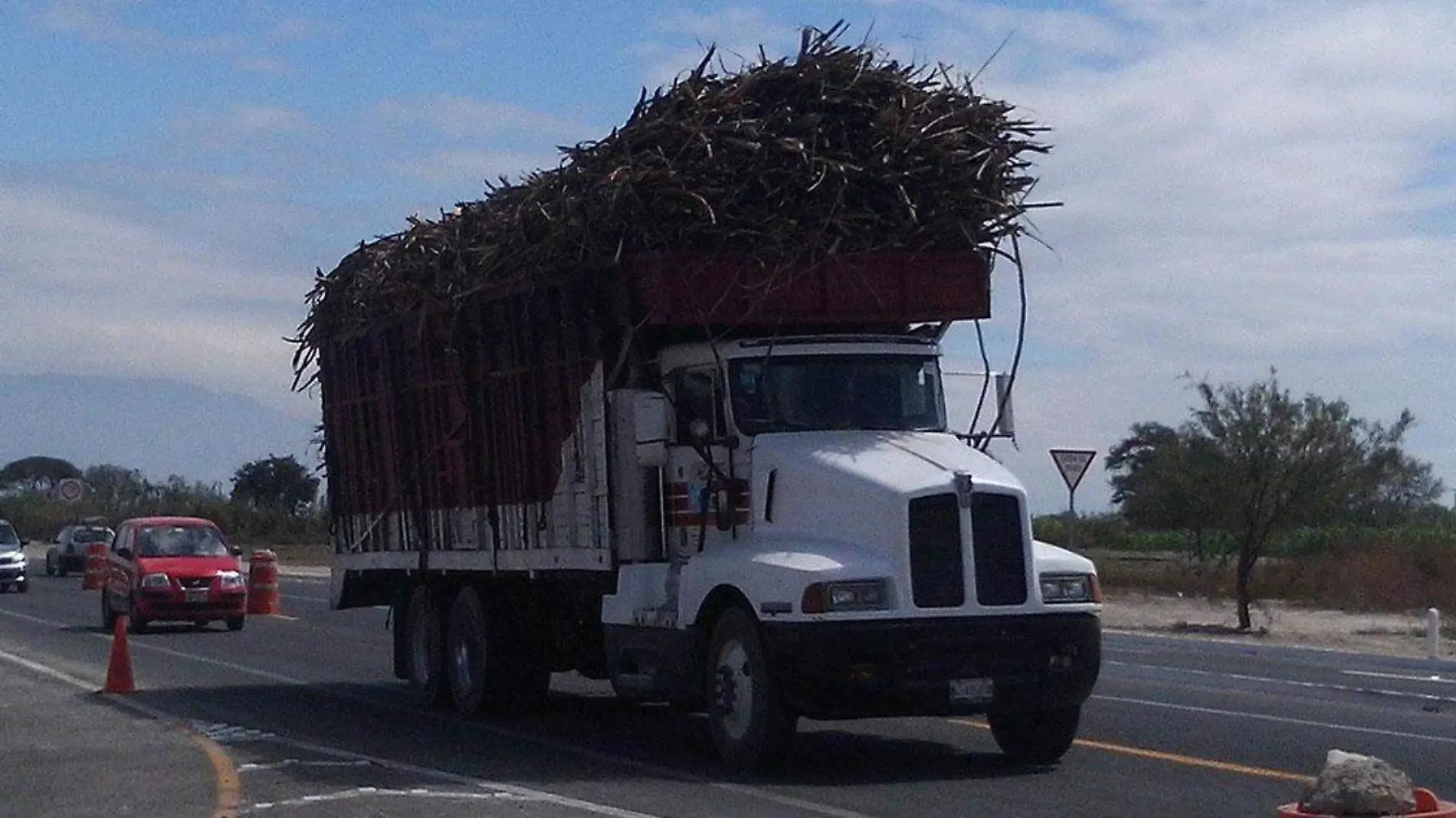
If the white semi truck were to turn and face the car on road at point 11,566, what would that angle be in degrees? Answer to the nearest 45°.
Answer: approximately 180°

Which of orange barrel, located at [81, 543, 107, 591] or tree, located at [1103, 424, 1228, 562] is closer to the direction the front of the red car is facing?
the tree

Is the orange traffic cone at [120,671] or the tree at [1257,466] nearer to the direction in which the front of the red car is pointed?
the orange traffic cone

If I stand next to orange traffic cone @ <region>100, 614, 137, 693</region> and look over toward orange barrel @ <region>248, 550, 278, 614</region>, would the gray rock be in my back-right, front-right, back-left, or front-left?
back-right

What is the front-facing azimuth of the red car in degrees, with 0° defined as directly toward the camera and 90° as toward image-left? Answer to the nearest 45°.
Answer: approximately 0°

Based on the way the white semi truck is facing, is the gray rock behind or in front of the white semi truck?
in front

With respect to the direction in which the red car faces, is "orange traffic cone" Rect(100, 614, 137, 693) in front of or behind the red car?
in front

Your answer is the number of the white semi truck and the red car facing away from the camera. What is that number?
0

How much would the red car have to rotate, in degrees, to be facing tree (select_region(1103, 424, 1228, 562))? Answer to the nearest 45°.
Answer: approximately 90° to its left

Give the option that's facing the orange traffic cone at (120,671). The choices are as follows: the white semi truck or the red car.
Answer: the red car
